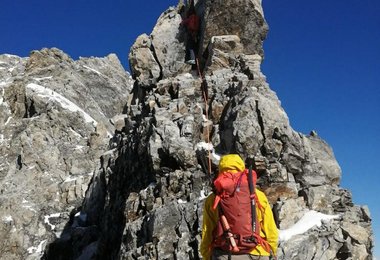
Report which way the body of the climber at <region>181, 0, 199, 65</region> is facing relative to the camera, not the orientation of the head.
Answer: away from the camera

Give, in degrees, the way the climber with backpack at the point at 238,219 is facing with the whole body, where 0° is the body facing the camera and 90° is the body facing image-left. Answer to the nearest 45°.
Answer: approximately 180°

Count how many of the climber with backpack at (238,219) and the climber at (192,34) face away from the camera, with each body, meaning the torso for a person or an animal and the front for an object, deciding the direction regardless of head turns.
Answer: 2
